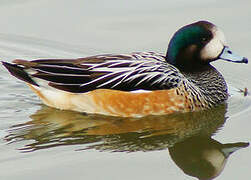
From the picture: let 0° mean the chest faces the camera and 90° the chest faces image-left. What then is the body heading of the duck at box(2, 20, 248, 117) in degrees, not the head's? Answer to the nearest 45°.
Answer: approximately 270°
